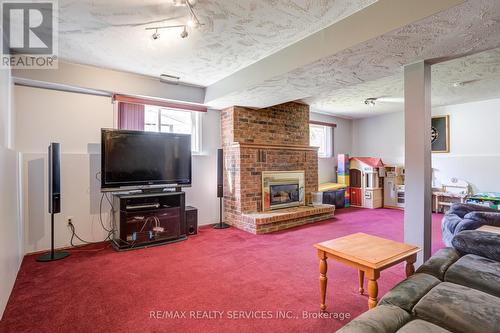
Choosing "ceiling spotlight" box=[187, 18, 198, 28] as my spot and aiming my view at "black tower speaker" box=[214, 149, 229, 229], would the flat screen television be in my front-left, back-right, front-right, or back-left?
front-left

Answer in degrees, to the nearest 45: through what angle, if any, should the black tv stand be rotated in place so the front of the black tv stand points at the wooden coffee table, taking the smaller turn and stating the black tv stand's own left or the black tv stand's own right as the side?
approximately 45° to the black tv stand's own left

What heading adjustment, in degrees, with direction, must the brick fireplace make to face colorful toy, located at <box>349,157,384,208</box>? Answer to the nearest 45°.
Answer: approximately 90° to its left

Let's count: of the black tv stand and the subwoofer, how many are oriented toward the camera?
2

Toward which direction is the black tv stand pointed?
toward the camera

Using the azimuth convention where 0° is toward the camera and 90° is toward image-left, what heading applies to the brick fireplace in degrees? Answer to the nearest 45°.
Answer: approximately 315°

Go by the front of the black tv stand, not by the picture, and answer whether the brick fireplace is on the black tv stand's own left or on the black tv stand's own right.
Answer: on the black tv stand's own left

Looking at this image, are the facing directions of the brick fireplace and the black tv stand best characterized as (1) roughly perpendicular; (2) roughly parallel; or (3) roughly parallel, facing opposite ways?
roughly parallel

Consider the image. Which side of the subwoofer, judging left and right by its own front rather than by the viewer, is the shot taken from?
front

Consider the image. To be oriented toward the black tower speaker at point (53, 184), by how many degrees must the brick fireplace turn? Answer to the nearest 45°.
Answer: approximately 90° to its right

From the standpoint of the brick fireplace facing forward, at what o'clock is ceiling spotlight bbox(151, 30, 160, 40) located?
The ceiling spotlight is roughly at 2 o'clock from the brick fireplace.

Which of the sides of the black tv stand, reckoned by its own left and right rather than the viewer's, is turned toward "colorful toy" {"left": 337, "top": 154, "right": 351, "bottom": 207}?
left

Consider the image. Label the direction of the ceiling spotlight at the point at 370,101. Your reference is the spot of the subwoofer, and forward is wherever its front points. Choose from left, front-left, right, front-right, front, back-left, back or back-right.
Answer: left

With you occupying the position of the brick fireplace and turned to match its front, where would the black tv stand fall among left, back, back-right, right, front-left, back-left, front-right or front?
right

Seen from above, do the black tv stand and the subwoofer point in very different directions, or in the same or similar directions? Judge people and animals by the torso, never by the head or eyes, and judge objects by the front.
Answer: same or similar directions

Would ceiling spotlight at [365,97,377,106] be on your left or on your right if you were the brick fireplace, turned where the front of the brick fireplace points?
on your left

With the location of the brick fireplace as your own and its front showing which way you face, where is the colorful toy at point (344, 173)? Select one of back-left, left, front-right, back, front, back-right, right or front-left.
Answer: left
